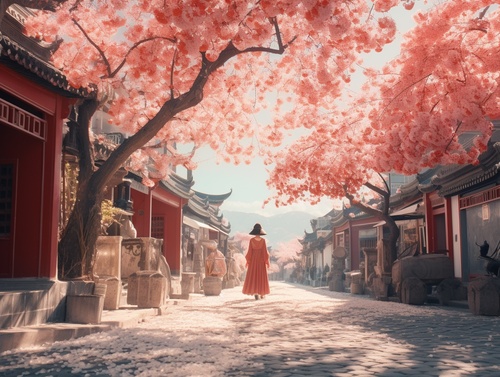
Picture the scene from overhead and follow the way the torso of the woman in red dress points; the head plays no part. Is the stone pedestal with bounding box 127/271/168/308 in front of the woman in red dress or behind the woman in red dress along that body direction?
behind

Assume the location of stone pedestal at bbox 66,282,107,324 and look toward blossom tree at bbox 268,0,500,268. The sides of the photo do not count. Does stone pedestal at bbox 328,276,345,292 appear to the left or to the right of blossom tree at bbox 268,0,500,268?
left

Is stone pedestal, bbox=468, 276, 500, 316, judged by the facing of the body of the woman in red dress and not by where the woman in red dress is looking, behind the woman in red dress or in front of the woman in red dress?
behind

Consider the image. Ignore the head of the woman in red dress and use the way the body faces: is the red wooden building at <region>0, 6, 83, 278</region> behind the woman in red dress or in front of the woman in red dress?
behind

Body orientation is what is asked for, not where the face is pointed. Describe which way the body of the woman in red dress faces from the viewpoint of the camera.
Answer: away from the camera

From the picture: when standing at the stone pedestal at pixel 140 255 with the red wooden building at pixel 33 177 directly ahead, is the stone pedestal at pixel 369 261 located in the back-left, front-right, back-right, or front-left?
back-left

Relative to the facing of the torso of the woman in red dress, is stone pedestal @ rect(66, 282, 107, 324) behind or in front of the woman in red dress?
behind

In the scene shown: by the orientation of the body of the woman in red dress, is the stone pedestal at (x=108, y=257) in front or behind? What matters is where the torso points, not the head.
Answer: behind
